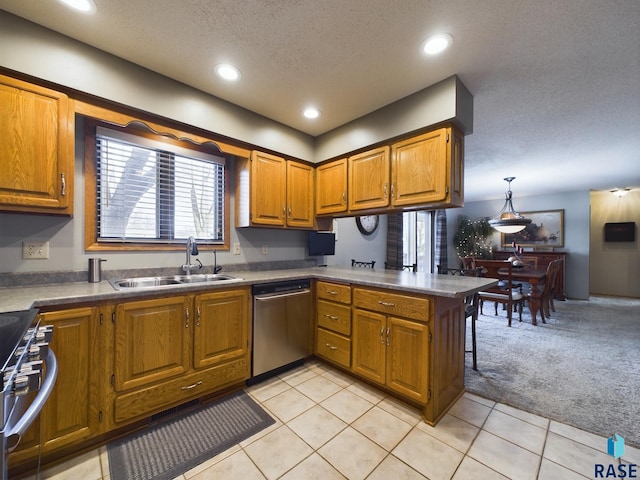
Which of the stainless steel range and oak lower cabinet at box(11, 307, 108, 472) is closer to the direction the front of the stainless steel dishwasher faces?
the stainless steel range

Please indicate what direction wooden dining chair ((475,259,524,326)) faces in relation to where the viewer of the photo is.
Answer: facing away from the viewer and to the right of the viewer

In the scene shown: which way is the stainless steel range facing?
to the viewer's right

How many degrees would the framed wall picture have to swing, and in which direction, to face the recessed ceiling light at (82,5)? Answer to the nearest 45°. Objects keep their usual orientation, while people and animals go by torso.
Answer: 0° — it already faces it

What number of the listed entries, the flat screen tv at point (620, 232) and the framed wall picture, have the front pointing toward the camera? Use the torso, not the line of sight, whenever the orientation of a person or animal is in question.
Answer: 2

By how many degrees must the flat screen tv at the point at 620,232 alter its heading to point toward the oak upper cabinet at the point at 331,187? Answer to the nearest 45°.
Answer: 0° — it already faces it
